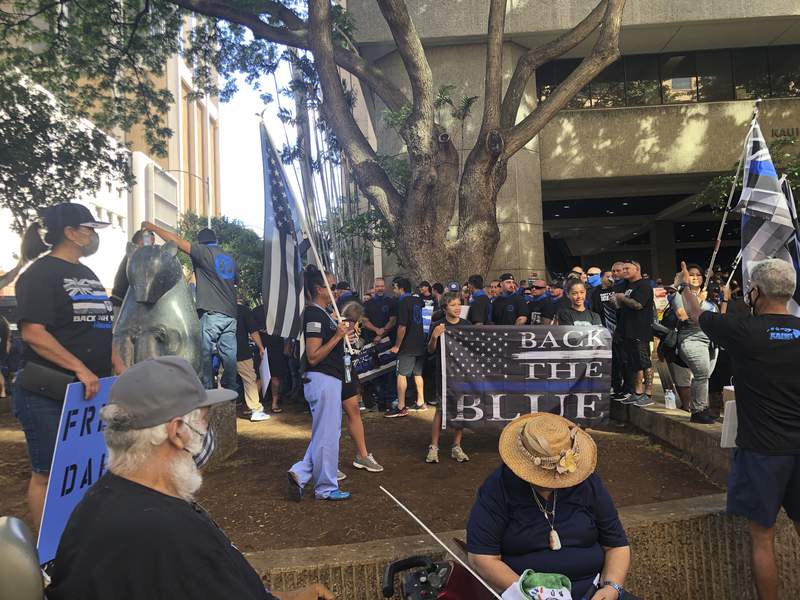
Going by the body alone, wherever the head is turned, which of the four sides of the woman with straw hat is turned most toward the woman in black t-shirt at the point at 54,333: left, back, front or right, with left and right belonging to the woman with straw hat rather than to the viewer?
right

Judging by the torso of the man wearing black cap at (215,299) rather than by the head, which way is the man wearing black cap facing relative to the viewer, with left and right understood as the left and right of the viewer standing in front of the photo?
facing away from the viewer and to the left of the viewer

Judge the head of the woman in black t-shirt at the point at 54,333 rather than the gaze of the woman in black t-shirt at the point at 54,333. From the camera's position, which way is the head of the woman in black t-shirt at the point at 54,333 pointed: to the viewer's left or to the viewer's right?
to the viewer's right

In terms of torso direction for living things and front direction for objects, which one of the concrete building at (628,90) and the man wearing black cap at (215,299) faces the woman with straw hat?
the concrete building

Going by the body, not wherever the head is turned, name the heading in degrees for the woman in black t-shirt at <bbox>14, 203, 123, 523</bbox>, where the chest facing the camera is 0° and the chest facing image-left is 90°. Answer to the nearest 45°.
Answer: approximately 315°
